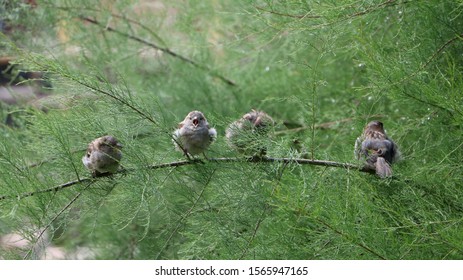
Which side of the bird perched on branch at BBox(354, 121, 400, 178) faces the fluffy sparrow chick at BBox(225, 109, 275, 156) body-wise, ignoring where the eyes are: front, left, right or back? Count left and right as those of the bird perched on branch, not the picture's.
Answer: left

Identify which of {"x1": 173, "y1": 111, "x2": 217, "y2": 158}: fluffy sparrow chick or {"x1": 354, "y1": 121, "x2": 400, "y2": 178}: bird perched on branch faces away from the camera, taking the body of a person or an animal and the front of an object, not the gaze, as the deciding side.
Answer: the bird perched on branch

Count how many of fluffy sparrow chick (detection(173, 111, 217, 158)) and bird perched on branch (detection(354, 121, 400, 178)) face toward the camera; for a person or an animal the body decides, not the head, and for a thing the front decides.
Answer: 1

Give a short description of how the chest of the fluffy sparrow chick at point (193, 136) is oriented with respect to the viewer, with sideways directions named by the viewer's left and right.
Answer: facing the viewer

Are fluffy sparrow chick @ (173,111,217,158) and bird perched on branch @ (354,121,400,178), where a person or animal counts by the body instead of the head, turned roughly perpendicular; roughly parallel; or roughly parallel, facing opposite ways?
roughly parallel, facing opposite ways

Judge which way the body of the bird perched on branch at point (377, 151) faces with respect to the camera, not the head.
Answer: away from the camera
